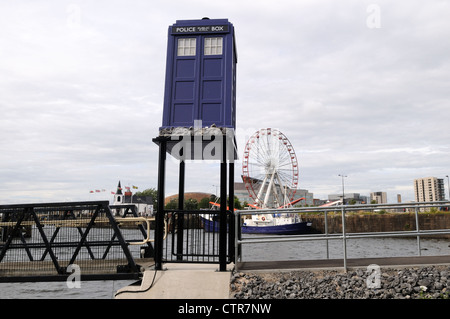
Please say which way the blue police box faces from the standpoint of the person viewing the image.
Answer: facing the viewer
